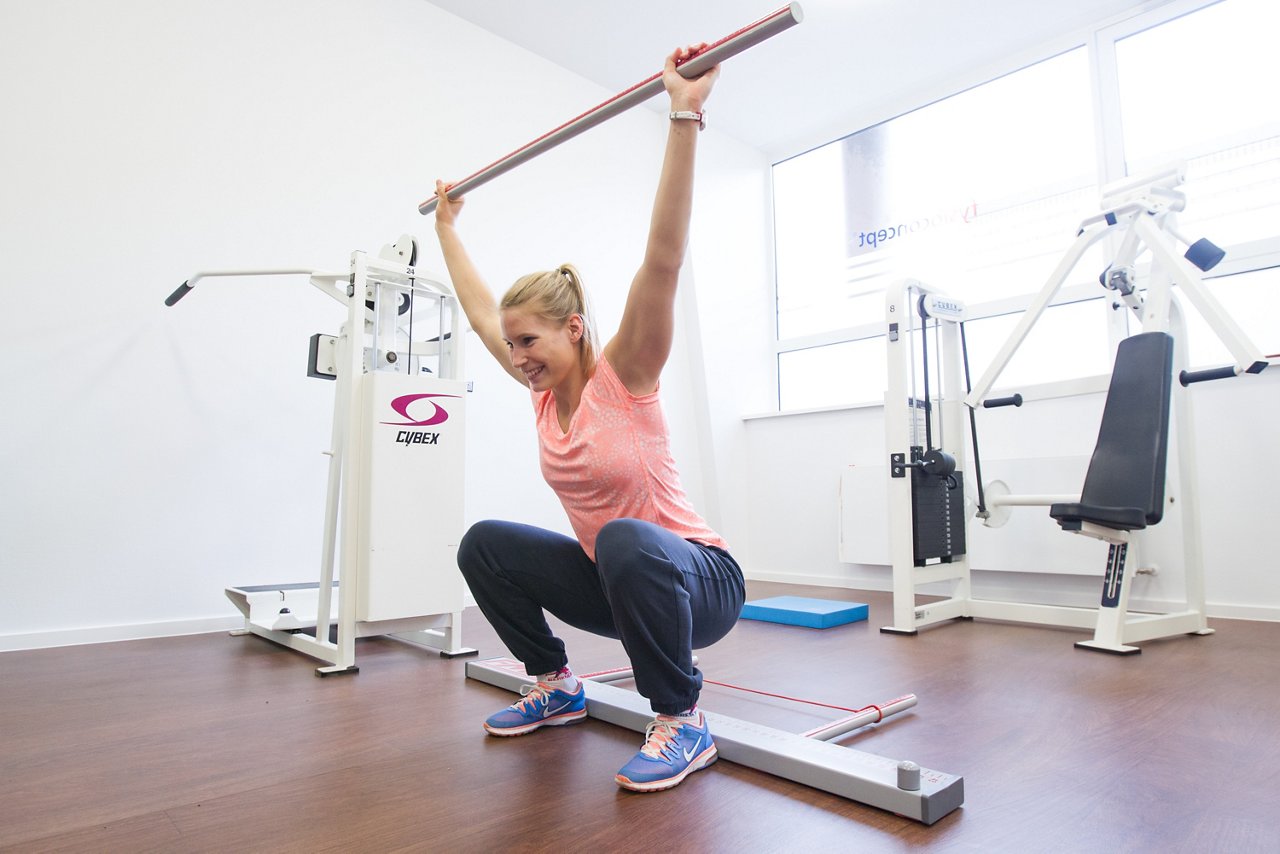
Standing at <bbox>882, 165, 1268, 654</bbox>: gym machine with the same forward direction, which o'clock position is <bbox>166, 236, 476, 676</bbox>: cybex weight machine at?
The cybex weight machine is roughly at 12 o'clock from the gym machine.

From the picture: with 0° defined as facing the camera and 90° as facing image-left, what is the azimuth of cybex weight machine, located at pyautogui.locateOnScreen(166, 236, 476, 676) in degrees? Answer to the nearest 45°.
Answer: approximately 135°

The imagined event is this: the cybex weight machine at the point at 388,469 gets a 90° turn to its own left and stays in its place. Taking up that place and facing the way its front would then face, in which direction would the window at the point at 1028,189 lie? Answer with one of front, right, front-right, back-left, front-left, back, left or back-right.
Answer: back-left

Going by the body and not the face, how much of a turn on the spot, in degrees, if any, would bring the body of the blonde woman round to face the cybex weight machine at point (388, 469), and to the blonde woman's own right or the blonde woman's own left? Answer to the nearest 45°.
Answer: approximately 90° to the blonde woman's own right

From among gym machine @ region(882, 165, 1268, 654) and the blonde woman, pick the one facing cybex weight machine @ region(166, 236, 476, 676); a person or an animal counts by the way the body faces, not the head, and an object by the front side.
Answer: the gym machine

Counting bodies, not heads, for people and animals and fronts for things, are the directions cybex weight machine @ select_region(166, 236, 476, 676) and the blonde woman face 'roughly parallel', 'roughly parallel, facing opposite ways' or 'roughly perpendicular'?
roughly perpendicular

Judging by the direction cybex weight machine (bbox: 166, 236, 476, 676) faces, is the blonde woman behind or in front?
behind

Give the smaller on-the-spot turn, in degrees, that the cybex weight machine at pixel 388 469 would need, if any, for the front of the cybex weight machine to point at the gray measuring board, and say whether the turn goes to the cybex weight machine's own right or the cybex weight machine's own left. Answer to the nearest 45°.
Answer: approximately 180°

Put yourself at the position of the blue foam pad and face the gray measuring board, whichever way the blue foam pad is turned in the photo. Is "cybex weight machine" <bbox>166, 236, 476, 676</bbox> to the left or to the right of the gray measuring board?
right
